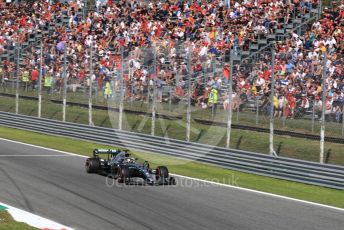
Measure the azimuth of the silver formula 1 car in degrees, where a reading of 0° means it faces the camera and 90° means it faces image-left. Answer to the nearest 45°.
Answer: approximately 315°
